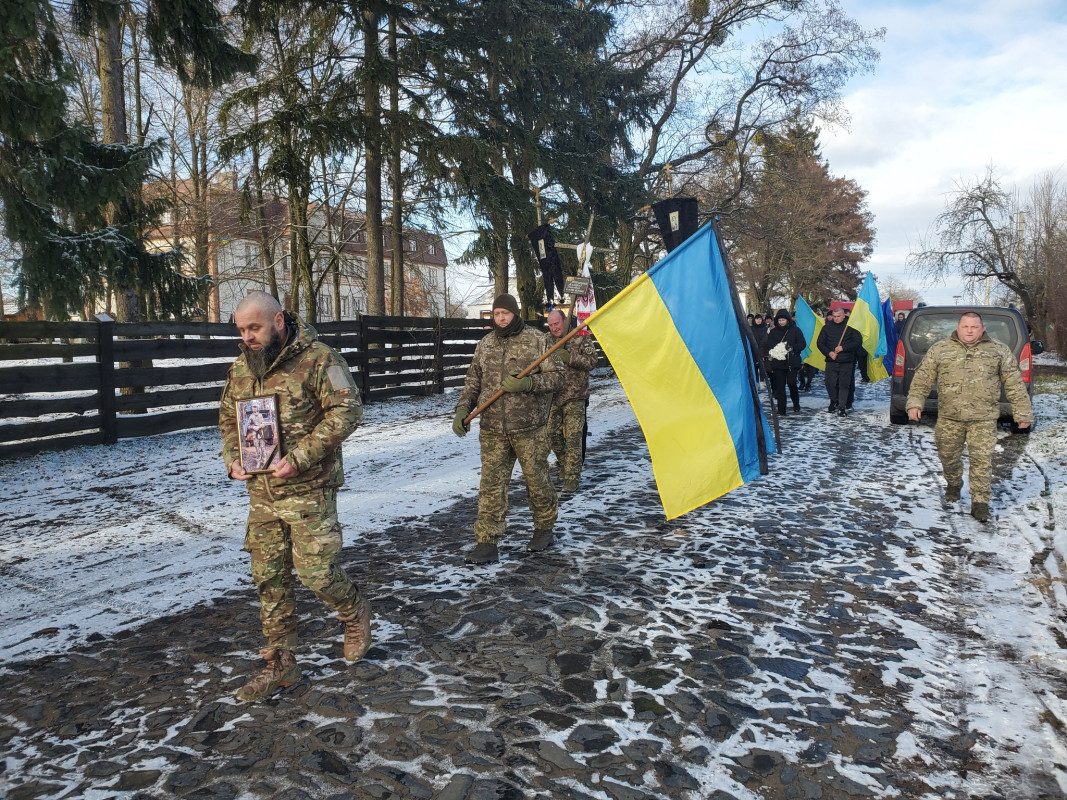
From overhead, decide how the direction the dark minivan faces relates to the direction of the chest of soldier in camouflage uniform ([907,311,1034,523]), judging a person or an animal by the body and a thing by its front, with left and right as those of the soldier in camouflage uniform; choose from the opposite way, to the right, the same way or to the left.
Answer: the opposite way

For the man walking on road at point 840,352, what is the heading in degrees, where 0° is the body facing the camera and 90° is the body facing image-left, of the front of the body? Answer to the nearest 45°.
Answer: approximately 0°

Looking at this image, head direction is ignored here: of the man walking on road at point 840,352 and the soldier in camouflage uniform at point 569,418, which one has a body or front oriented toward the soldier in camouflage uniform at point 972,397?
the man walking on road

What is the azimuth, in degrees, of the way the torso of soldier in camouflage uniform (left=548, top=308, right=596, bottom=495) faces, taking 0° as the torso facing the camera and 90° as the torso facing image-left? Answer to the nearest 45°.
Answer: approximately 45°

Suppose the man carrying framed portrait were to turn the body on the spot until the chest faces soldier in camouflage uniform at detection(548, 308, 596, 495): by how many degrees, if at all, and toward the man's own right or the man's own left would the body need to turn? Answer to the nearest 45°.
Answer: approximately 180°

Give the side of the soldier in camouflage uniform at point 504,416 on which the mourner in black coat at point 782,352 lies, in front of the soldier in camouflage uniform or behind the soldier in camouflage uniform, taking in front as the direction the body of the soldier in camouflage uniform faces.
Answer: behind

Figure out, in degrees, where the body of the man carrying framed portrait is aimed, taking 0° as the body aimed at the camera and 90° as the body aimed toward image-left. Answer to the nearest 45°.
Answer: approximately 45°

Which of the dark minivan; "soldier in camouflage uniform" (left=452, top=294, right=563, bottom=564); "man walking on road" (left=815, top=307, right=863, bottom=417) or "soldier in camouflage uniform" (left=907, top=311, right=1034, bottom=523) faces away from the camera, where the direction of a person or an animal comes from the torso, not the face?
the dark minivan

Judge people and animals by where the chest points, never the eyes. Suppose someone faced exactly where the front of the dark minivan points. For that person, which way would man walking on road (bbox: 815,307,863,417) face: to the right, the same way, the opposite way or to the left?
the opposite way

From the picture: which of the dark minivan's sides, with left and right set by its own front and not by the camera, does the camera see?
back

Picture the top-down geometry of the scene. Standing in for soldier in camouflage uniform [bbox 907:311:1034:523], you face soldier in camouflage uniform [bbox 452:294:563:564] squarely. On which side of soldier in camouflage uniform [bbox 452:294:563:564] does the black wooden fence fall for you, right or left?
right

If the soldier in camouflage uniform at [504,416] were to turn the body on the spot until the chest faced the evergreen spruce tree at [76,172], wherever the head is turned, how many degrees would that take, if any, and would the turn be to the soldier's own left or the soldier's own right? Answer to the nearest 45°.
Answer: approximately 90° to the soldier's own right

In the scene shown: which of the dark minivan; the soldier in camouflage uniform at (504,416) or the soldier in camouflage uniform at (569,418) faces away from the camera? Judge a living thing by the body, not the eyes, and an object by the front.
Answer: the dark minivan

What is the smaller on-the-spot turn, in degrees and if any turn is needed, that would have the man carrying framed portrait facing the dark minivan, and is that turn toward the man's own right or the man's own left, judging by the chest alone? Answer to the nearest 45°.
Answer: approximately 180°

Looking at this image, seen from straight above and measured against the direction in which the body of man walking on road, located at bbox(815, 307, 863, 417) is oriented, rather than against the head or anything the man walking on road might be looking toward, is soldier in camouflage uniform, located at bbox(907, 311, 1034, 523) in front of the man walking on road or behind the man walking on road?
in front

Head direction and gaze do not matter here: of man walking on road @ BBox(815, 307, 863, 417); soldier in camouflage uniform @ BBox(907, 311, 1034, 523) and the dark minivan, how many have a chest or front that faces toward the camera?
2

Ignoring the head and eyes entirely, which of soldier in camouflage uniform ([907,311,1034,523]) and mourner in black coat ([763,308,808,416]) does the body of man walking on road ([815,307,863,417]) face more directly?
the soldier in camouflage uniform
